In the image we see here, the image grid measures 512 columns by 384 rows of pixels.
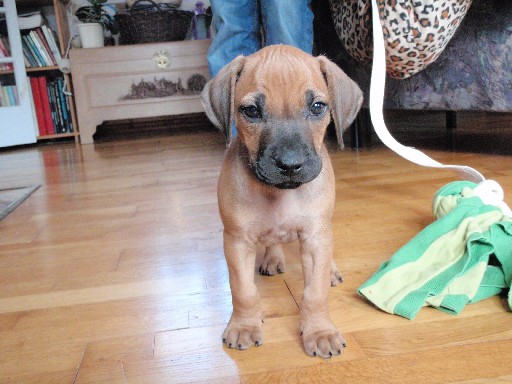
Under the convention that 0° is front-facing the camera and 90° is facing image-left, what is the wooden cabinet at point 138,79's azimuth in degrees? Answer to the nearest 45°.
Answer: approximately 0°

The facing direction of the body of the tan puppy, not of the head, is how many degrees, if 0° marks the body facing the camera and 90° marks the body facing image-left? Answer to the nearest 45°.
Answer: approximately 0°

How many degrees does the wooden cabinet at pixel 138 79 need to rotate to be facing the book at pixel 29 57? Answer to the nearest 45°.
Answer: approximately 135° to its right

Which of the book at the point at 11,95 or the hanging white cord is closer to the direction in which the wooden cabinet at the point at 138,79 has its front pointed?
the hanging white cord

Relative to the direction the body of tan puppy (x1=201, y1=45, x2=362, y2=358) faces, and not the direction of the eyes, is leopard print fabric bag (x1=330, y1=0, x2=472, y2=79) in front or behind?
behind

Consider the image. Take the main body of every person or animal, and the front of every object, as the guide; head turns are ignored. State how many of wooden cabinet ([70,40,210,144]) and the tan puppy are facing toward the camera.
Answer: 2

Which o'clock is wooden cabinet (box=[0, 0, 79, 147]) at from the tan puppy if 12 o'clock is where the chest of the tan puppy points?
The wooden cabinet is roughly at 5 o'clock from the tan puppy.

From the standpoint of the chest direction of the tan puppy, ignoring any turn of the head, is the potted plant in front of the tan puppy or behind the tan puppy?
behind

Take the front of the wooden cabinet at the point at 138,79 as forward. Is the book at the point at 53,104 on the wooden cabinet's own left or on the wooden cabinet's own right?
on the wooden cabinet's own right

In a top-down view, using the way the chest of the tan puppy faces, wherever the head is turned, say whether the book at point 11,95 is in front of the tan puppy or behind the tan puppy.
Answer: behind

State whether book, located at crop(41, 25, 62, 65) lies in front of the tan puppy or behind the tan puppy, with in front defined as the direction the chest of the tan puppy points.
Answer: behind
